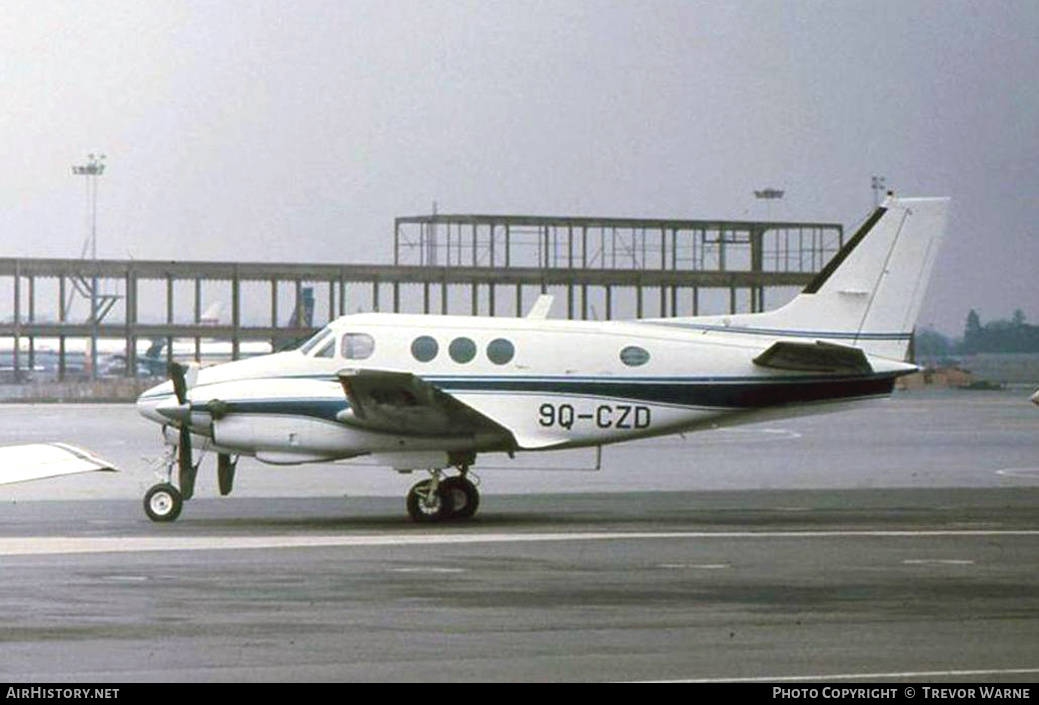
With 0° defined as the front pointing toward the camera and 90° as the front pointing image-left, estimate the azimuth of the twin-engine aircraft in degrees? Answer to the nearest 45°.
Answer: approximately 90°
